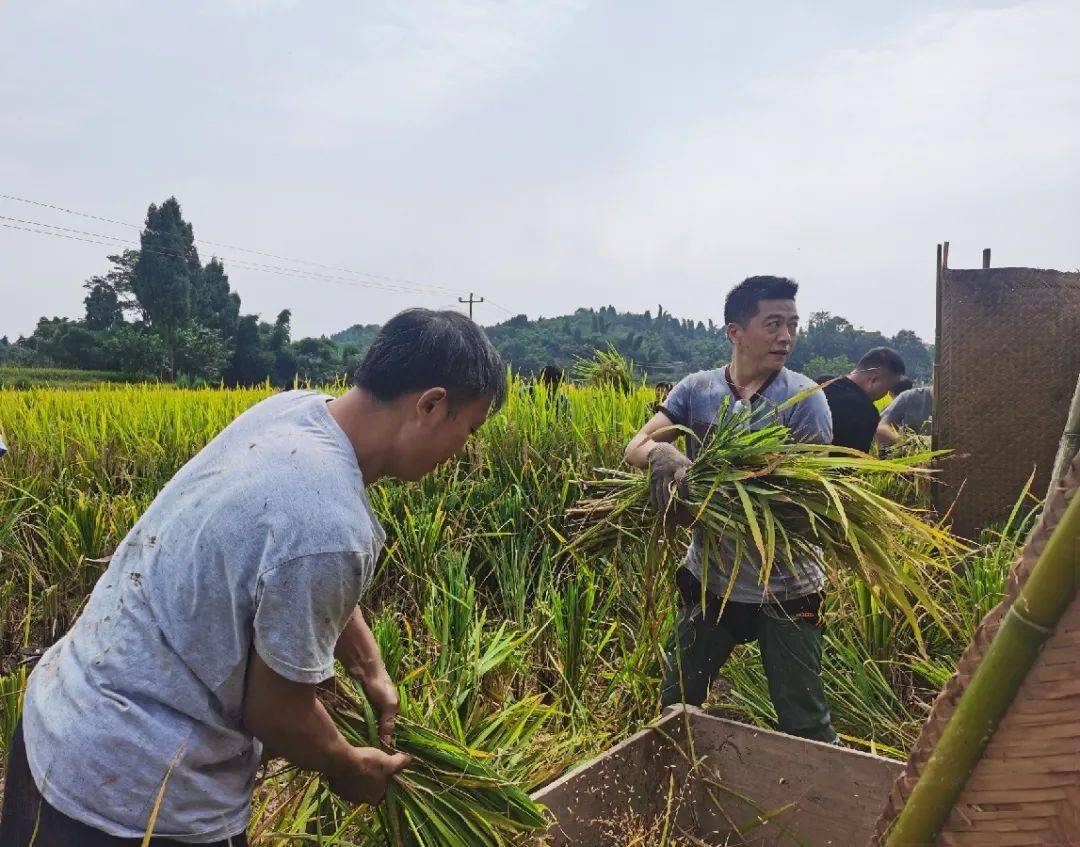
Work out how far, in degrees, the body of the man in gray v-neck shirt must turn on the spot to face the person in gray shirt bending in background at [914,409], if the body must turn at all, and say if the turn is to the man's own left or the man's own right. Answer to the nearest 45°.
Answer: approximately 180°

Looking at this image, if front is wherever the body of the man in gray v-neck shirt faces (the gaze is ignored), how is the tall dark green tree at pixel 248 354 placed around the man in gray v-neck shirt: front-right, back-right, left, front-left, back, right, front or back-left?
back-right

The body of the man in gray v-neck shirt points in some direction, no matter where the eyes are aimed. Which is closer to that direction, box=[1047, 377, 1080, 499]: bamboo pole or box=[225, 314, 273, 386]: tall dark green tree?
the bamboo pole

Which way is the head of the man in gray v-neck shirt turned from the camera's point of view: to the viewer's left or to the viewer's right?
to the viewer's right

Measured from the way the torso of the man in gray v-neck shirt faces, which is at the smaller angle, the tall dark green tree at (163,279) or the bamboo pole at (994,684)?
the bamboo pole

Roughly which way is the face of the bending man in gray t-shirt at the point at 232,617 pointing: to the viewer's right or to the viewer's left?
to the viewer's right

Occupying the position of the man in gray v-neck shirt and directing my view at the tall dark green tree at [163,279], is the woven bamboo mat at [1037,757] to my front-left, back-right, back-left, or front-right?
back-left

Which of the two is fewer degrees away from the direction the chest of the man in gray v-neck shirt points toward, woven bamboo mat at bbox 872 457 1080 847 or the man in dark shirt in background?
the woven bamboo mat

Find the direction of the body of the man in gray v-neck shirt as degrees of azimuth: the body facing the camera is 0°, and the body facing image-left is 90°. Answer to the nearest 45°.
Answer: approximately 0°

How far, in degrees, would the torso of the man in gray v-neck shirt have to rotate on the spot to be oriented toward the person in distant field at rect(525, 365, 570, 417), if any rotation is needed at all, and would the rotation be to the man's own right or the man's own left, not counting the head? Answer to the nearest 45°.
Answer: approximately 135° to the man's own right

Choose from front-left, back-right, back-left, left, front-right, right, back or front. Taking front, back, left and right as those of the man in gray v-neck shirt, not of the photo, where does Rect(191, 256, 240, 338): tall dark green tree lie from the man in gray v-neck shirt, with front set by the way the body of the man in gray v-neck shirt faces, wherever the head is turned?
back-right
